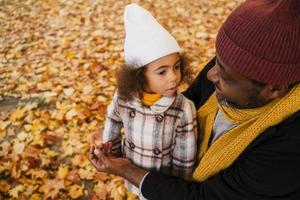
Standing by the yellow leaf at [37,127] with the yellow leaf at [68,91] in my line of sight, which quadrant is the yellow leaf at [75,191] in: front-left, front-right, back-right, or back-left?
back-right

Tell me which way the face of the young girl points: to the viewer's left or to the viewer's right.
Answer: to the viewer's right

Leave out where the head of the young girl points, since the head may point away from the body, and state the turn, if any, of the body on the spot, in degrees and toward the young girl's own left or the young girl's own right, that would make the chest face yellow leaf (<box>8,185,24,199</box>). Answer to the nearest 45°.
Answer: approximately 135° to the young girl's own right

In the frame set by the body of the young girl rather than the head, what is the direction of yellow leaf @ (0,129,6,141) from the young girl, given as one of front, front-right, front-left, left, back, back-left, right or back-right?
back-right

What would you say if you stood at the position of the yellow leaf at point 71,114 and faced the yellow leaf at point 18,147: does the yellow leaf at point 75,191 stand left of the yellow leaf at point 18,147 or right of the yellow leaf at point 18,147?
left

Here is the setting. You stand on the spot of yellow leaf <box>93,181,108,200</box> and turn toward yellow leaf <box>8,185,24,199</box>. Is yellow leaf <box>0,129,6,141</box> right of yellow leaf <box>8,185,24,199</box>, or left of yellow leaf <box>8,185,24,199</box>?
right

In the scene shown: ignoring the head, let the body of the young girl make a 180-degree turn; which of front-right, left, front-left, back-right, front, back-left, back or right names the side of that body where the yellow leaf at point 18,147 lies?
front-left

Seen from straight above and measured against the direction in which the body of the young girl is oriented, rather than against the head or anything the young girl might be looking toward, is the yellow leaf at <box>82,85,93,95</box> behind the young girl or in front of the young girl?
behind

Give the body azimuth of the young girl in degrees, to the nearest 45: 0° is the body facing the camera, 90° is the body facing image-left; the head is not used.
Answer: approximately 0°

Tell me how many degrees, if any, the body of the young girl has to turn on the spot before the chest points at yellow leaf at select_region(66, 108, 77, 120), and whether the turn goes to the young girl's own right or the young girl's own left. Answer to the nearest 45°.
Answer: approximately 135° to the young girl's own right

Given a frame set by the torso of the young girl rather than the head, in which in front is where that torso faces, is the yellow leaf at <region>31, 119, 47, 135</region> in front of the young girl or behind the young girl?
behind

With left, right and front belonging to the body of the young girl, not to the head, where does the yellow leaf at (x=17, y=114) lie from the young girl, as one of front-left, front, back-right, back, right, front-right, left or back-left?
back-right
